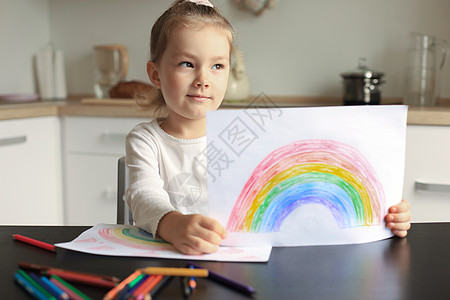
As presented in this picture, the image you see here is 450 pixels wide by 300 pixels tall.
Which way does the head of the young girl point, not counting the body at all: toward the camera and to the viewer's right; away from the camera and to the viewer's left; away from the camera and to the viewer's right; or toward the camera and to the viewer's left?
toward the camera and to the viewer's right

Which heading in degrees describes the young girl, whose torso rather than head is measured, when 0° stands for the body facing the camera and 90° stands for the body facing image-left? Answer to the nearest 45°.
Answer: approximately 315°

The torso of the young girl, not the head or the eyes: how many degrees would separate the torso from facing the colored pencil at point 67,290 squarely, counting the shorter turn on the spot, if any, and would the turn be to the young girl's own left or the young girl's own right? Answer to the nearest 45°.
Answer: approximately 45° to the young girl's own right
